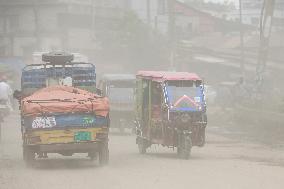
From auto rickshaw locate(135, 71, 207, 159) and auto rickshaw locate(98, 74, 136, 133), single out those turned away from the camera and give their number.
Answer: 0

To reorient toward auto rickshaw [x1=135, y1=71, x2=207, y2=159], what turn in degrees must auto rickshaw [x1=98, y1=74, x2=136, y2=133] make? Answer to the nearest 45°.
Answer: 0° — it already faces it

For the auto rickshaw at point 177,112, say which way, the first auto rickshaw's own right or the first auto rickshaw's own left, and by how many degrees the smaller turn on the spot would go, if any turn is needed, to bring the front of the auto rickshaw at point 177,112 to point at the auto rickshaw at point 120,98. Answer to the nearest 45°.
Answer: approximately 135° to the first auto rickshaw's own left

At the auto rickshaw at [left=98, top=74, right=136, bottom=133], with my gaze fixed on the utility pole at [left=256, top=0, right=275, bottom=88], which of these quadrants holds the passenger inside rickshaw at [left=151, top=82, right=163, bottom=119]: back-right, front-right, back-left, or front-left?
back-right

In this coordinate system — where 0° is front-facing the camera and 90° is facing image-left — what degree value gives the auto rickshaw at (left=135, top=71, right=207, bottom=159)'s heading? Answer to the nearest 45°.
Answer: approximately 315°

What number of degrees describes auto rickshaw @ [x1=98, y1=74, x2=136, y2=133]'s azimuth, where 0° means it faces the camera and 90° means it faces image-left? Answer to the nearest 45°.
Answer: approximately 0°

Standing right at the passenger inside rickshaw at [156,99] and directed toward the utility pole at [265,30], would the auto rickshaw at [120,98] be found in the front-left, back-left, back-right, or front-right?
front-left

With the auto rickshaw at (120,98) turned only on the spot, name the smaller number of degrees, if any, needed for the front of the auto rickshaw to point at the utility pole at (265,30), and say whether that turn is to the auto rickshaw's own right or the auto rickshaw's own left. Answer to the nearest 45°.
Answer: approximately 135° to the auto rickshaw's own left

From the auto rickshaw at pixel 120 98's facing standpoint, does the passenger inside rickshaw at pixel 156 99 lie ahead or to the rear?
ahead

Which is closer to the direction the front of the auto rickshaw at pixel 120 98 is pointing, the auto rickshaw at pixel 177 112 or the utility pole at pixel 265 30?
the auto rickshaw

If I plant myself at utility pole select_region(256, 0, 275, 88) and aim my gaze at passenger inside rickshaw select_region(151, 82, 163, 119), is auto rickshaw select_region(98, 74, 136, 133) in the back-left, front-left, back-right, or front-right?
front-right

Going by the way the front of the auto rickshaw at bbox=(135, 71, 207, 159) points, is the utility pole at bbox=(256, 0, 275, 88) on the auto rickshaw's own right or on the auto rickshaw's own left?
on the auto rickshaw's own left
